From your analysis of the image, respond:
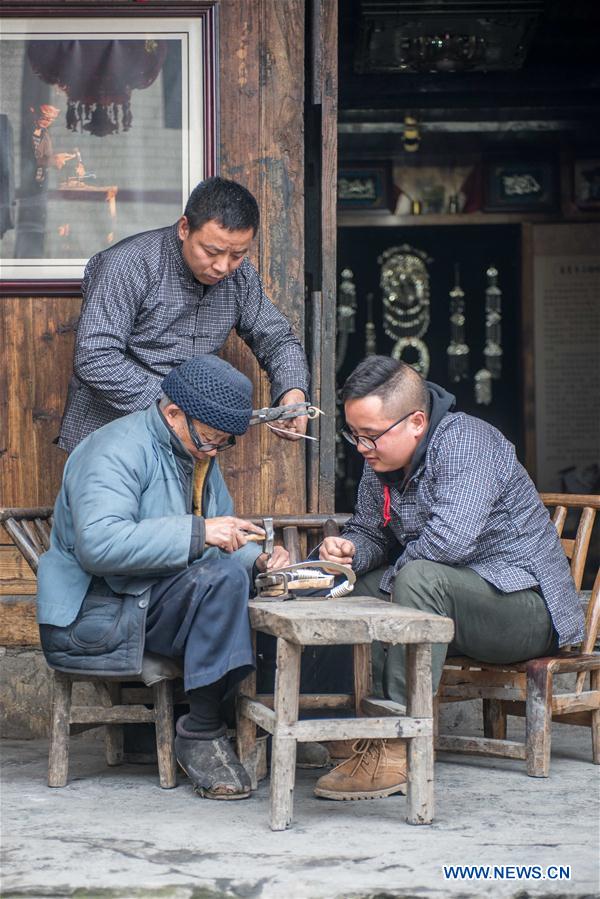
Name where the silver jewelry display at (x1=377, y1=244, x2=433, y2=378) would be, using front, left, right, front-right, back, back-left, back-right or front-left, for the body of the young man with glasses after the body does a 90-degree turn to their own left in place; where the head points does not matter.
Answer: back

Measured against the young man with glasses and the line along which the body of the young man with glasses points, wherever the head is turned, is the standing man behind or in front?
in front

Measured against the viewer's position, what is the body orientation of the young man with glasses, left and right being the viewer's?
facing to the left of the viewer

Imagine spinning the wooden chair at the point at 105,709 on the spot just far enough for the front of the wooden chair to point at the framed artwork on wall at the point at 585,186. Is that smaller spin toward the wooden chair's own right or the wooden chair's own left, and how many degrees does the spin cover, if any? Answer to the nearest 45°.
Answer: approximately 45° to the wooden chair's own left

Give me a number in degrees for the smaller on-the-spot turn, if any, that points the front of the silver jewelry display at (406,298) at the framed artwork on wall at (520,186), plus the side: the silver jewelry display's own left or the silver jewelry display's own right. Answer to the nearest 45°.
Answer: approximately 45° to the silver jewelry display's own left

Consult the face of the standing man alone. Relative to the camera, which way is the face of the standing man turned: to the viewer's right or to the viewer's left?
to the viewer's right

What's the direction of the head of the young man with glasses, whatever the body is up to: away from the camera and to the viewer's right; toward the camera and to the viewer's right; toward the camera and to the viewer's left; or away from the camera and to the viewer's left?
toward the camera and to the viewer's left

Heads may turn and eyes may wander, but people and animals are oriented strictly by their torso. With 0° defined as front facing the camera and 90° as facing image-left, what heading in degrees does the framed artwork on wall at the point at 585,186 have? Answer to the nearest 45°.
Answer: approximately 0°

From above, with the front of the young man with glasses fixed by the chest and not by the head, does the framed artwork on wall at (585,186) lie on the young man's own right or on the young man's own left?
on the young man's own right

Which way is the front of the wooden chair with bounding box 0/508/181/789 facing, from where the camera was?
facing to the right of the viewer
